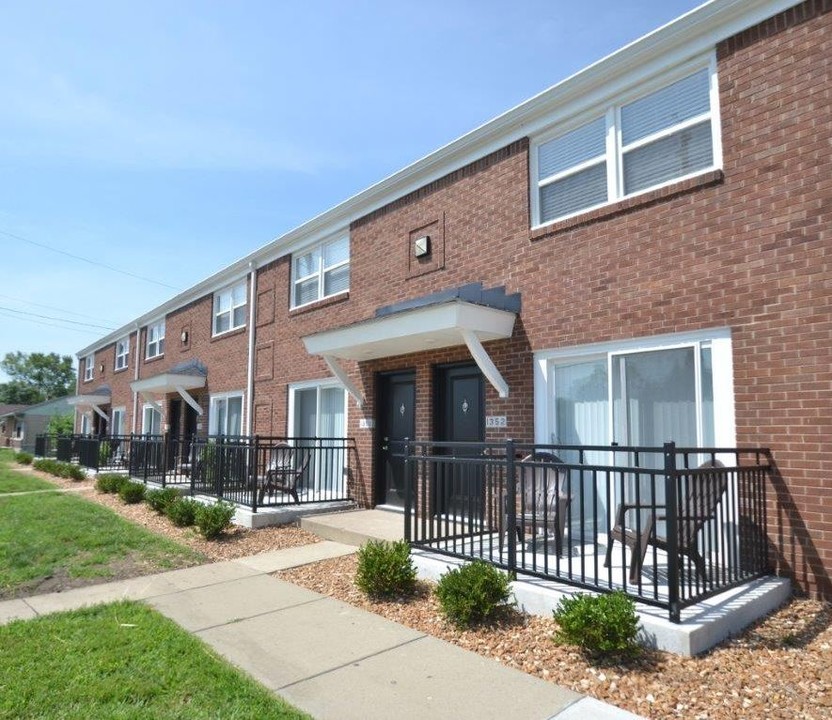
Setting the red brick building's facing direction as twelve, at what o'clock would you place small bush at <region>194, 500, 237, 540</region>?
The small bush is roughly at 2 o'clock from the red brick building.

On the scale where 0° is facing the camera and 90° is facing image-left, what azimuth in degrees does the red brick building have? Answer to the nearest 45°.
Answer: approximately 45°

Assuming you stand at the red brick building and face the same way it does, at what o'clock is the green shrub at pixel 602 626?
The green shrub is roughly at 11 o'clock from the red brick building.

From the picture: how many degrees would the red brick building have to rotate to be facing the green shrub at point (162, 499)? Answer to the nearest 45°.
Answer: approximately 90° to its right

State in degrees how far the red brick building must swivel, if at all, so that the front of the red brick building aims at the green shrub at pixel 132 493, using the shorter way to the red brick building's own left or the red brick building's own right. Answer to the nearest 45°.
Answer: approximately 90° to the red brick building's own right

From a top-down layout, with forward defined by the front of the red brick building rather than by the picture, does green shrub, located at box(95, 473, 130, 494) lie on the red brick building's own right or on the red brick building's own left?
on the red brick building's own right
